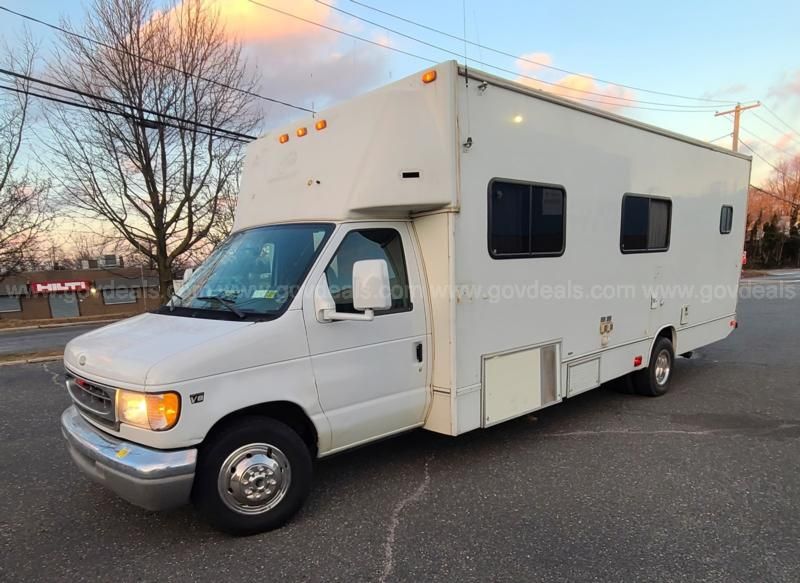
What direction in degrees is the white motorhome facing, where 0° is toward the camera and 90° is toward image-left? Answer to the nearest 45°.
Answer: approximately 45°

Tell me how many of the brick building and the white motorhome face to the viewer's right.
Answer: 0

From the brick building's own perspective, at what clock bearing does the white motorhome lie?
The white motorhome is roughly at 12 o'clock from the brick building.

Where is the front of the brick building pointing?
toward the camera

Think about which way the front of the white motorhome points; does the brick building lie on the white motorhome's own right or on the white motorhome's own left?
on the white motorhome's own right
